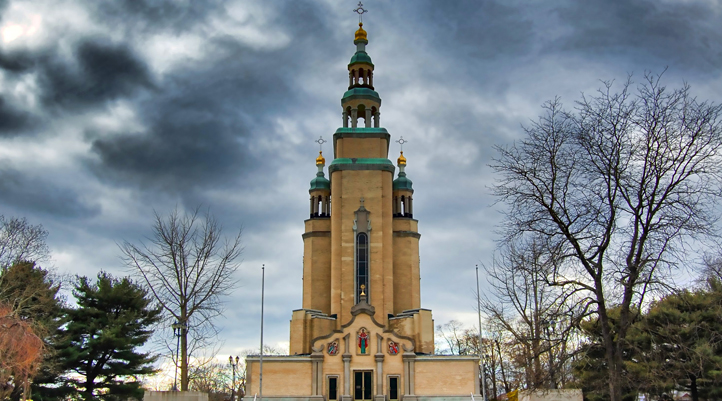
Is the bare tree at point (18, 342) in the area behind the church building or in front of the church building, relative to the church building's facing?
in front

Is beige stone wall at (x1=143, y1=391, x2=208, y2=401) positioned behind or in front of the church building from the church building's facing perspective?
in front

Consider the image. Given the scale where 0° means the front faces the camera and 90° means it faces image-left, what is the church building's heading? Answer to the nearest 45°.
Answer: approximately 0°

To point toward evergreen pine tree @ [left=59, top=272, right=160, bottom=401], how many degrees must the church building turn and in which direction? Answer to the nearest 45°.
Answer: approximately 45° to its right
